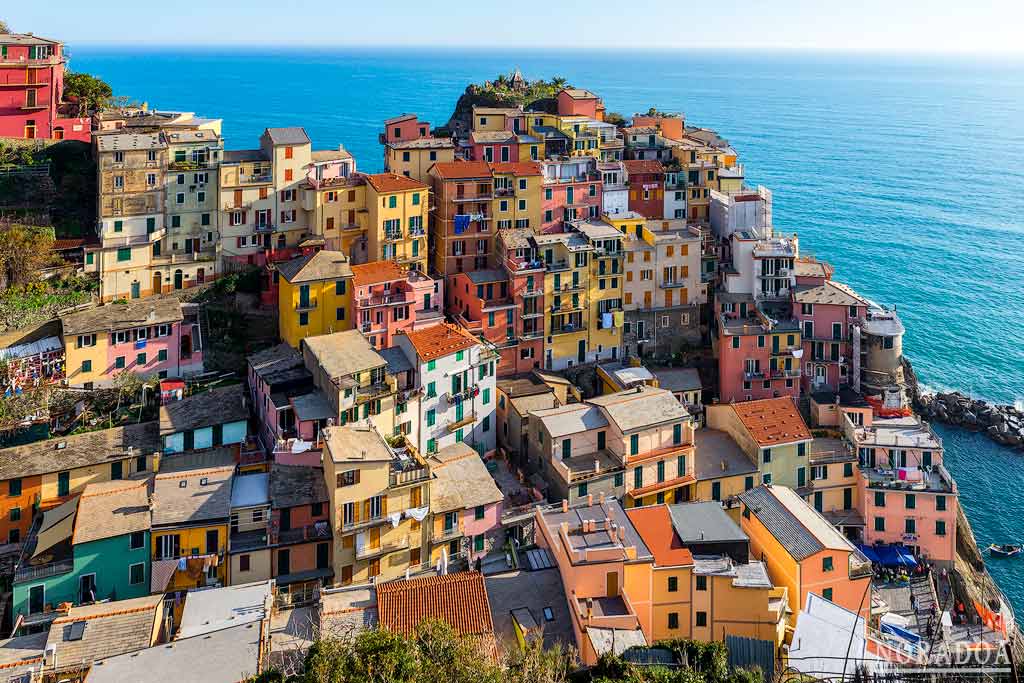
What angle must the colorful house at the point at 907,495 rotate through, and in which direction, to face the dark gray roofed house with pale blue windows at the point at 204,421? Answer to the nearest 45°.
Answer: approximately 45° to its right

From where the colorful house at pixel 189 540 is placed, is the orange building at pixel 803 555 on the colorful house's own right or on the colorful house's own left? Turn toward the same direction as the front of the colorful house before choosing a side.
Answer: on the colorful house's own left

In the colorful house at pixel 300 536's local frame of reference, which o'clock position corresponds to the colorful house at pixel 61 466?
the colorful house at pixel 61 466 is roughly at 4 o'clock from the colorful house at pixel 300 536.

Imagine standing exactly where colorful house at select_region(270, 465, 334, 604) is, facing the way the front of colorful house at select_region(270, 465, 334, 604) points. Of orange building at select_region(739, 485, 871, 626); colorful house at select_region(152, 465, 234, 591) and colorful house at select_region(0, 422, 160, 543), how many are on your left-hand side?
1

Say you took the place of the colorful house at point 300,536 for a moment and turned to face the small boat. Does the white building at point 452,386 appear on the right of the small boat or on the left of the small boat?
left

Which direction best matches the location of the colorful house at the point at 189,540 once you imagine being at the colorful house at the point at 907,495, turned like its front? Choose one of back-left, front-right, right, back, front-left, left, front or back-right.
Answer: front-right

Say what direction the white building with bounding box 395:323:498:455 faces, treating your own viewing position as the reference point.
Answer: facing the viewer and to the right of the viewer

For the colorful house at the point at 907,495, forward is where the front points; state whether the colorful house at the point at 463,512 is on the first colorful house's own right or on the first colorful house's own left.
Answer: on the first colorful house's own right

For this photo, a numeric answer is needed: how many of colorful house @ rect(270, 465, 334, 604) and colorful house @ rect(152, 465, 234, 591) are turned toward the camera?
2

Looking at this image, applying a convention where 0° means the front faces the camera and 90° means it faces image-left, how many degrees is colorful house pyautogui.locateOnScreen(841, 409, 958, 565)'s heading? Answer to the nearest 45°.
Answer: approximately 0°

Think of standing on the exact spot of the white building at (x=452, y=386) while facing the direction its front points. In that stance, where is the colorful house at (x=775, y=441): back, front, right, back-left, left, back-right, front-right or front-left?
front-left

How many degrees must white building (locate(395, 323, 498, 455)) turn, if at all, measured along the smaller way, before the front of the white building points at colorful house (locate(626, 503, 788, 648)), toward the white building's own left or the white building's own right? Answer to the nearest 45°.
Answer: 0° — it already faces it
